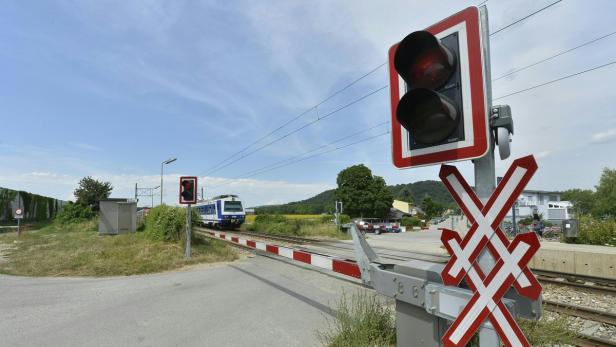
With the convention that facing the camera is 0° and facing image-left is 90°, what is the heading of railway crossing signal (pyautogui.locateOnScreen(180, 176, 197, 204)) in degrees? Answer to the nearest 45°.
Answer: approximately 0°

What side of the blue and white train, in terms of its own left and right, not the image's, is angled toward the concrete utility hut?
right

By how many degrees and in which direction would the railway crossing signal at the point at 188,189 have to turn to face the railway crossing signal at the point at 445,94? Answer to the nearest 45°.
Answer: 0° — it already faces it

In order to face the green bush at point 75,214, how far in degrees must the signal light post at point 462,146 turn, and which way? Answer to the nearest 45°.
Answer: approximately 90° to its right

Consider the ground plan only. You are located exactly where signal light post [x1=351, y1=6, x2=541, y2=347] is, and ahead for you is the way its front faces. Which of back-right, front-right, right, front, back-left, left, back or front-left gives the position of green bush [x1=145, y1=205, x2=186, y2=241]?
right

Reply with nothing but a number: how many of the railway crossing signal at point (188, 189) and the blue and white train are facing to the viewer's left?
0

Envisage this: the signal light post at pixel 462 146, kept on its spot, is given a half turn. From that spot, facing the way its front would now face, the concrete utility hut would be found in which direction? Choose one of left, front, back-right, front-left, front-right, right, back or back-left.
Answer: left

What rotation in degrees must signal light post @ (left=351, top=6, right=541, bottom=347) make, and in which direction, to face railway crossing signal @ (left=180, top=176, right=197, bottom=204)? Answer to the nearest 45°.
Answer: approximately 90° to its right
